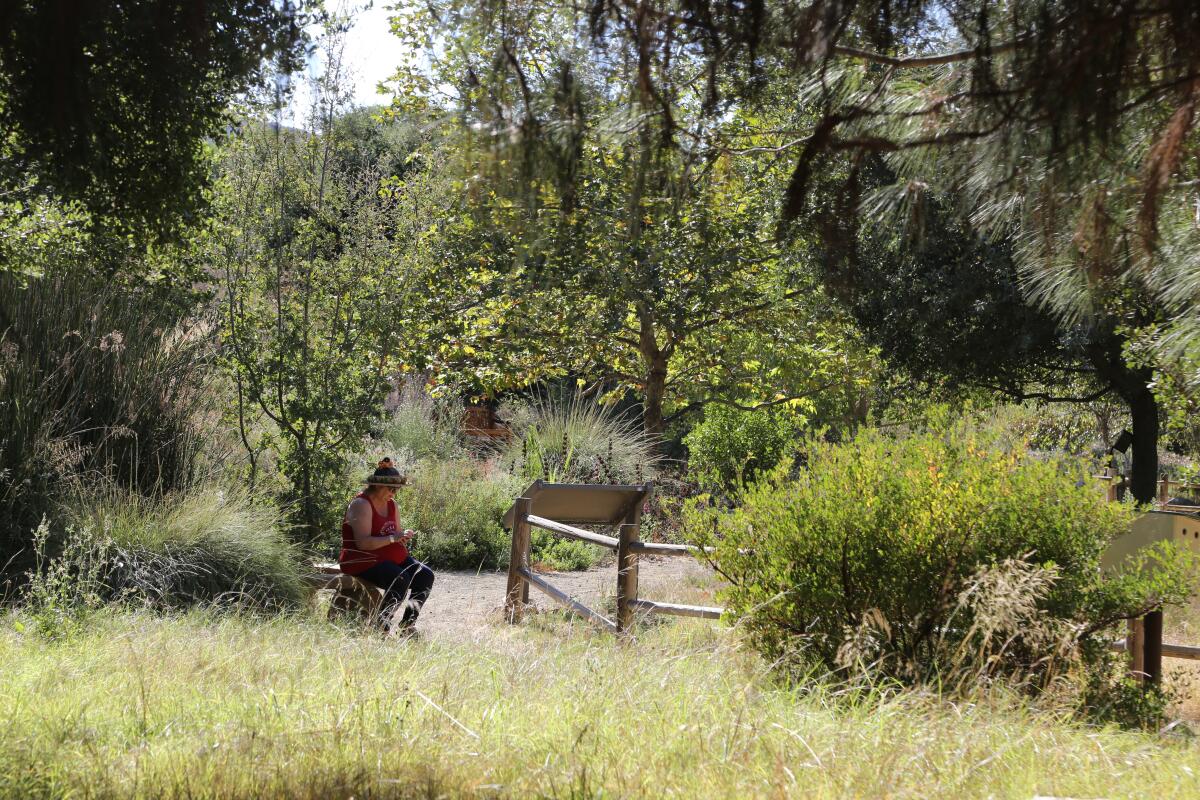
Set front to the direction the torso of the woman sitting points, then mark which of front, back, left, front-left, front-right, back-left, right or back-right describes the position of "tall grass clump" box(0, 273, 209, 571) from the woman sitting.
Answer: back

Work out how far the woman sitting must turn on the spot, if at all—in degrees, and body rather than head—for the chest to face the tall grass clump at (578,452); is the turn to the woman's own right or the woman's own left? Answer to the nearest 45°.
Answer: approximately 135° to the woman's own left

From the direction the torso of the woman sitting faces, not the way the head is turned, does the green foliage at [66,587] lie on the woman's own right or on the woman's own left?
on the woman's own right

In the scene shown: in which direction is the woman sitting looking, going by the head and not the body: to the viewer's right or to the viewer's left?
to the viewer's right

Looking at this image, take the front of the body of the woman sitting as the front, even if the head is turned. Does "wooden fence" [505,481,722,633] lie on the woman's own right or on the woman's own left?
on the woman's own left

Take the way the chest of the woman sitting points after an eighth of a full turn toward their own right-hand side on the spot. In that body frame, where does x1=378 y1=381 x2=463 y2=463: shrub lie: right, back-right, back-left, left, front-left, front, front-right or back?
back

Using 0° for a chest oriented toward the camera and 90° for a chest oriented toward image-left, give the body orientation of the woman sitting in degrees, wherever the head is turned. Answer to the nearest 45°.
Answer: approximately 315°

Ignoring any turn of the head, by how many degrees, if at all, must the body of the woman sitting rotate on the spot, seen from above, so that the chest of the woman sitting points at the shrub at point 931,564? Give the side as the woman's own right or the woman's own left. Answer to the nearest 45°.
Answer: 0° — they already face it

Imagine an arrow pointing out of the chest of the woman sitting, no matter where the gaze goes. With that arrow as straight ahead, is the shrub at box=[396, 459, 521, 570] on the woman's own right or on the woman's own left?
on the woman's own left

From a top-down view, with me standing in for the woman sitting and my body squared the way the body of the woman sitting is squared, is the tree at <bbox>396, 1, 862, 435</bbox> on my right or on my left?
on my left
